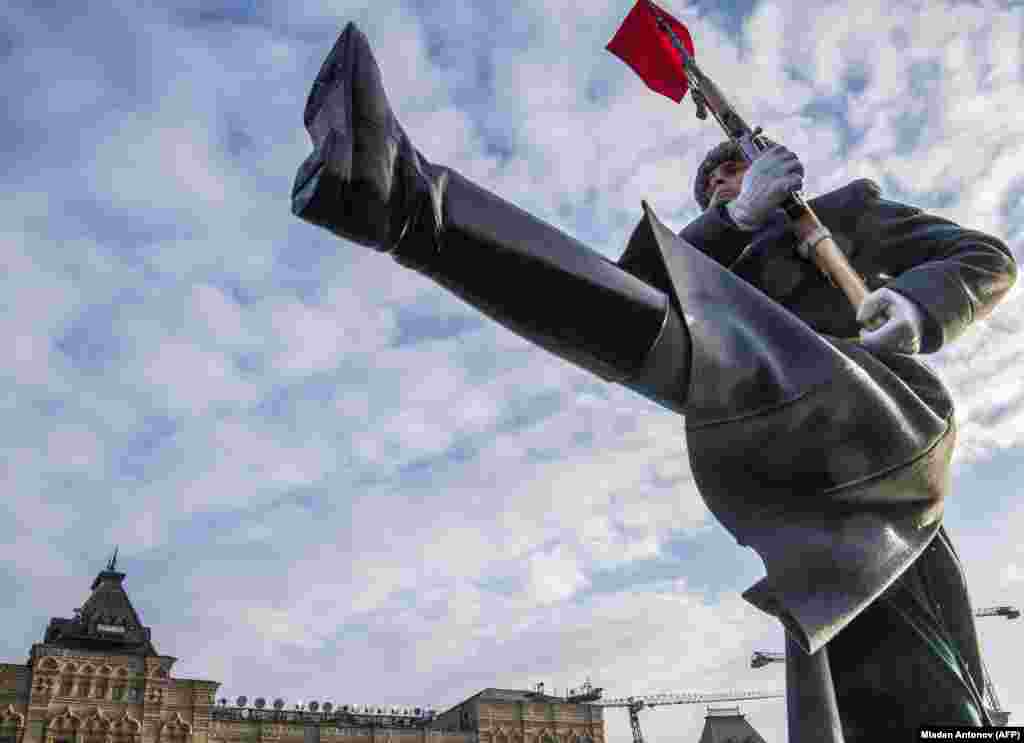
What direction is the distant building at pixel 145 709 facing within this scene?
toward the camera
